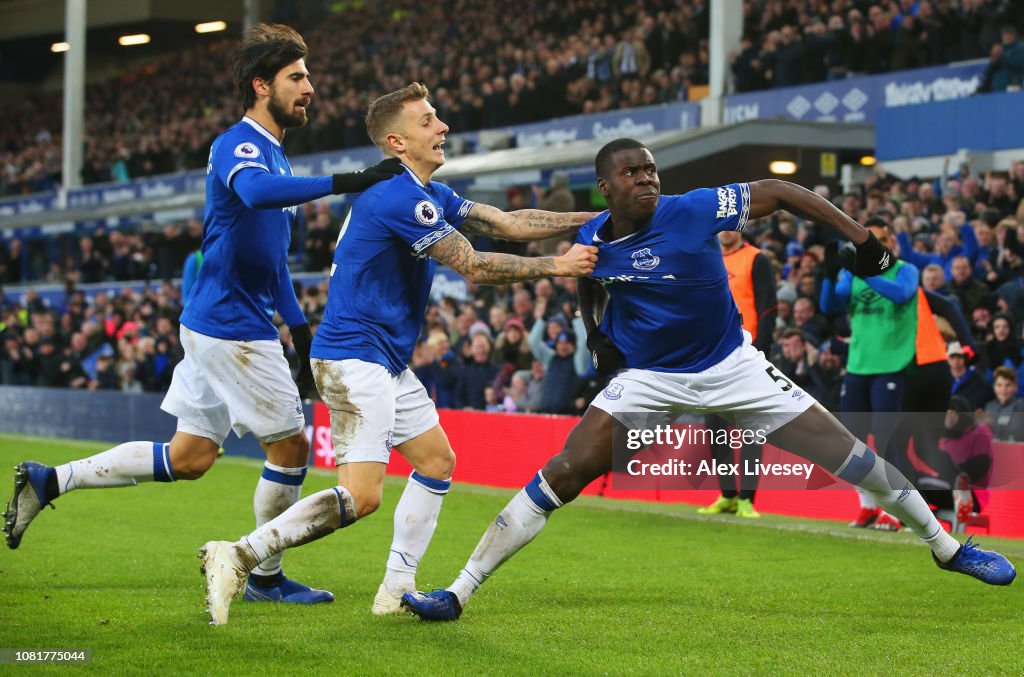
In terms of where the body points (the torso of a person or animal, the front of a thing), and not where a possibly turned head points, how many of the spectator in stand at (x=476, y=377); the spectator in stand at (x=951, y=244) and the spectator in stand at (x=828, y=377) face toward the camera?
3

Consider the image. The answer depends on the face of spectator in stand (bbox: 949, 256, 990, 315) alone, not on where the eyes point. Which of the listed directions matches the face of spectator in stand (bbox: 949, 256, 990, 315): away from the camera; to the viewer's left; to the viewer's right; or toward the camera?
toward the camera

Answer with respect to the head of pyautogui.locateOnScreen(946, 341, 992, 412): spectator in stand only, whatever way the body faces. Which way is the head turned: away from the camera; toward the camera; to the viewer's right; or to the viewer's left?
toward the camera

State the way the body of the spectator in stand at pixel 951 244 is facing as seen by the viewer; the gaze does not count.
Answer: toward the camera

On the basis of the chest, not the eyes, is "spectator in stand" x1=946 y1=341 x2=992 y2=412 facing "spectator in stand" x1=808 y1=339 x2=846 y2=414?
no

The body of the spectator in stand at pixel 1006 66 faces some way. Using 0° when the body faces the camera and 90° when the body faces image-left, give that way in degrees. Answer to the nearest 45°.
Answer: approximately 45°

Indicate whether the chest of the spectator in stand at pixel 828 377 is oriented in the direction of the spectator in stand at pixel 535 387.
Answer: no

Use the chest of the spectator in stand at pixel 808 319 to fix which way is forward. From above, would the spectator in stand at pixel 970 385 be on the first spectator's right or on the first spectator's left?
on the first spectator's left

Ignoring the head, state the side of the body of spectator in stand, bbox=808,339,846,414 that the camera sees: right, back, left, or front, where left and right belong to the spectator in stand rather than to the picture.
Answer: front

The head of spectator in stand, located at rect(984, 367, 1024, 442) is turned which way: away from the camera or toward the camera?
toward the camera

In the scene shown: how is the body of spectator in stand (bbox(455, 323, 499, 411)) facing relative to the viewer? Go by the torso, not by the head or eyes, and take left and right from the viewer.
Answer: facing the viewer

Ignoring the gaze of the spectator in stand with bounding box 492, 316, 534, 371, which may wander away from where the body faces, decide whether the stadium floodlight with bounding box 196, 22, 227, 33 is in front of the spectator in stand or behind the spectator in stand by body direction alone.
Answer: behind

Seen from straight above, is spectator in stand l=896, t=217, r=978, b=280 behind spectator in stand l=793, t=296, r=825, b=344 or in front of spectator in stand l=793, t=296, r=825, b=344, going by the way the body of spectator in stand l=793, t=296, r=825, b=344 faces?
behind

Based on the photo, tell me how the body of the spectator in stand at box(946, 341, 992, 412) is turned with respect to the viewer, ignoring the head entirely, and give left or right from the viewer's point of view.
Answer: facing the viewer and to the left of the viewer

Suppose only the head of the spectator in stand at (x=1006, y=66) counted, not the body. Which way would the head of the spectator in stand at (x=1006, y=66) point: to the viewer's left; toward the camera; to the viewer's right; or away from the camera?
toward the camera

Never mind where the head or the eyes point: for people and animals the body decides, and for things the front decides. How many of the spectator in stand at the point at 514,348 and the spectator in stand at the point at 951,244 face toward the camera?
2

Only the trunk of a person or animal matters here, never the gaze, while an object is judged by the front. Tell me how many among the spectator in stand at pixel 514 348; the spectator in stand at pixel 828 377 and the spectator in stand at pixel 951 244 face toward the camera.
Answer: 3

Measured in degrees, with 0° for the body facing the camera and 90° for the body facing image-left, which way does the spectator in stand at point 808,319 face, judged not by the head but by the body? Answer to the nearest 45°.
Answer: approximately 45°

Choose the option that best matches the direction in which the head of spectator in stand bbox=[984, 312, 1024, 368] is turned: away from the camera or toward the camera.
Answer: toward the camera
